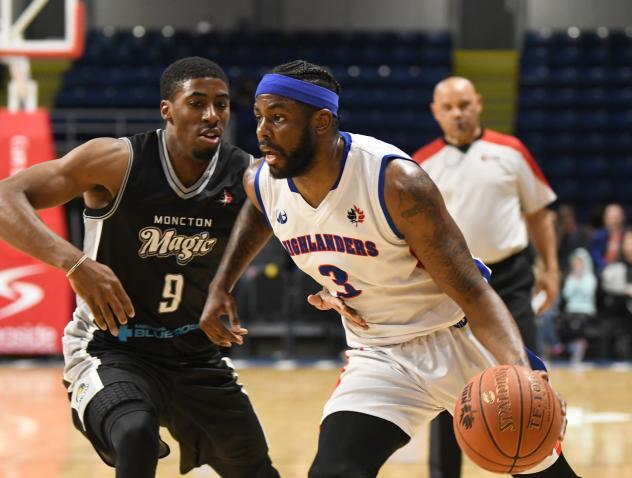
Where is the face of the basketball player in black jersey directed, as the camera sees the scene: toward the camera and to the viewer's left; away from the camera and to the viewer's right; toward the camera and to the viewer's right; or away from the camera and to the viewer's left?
toward the camera and to the viewer's right

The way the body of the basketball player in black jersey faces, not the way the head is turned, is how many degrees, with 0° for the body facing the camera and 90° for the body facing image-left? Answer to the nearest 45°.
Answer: approximately 315°

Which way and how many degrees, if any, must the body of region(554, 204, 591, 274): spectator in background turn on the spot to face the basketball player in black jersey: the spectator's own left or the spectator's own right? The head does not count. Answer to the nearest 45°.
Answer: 0° — they already face them

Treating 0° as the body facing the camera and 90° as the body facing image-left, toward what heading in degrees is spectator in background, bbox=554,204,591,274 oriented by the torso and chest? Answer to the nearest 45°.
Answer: approximately 0°

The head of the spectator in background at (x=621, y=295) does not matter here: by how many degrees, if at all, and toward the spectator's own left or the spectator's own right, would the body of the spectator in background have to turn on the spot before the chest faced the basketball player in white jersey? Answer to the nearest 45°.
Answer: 0° — they already face them

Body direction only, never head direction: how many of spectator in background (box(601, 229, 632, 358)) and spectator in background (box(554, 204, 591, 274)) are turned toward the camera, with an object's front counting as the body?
2

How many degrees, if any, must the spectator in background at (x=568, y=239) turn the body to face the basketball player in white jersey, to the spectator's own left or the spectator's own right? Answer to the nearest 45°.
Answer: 0° — they already face them
